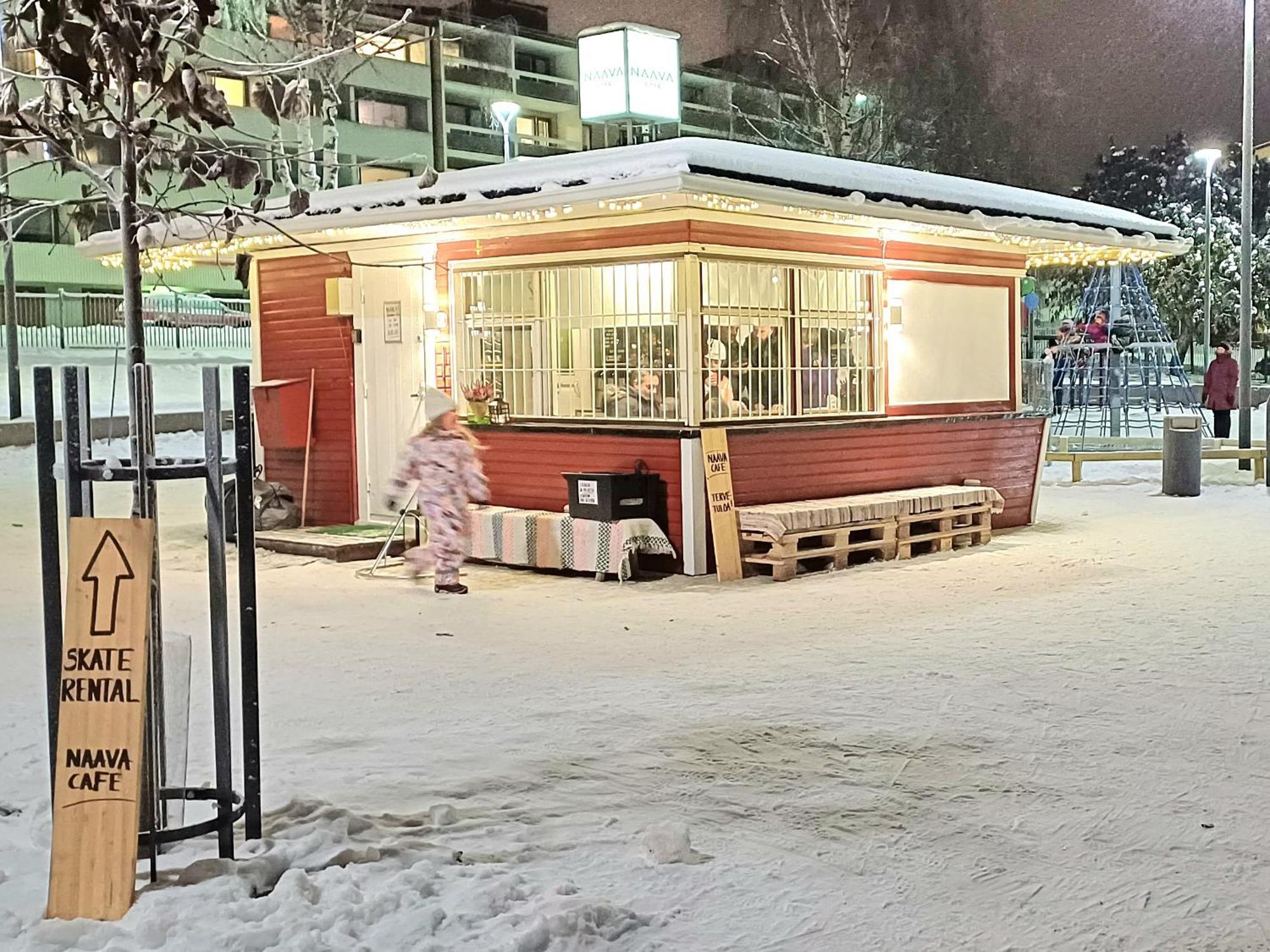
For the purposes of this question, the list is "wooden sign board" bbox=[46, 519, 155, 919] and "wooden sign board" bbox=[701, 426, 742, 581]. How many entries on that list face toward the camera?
2

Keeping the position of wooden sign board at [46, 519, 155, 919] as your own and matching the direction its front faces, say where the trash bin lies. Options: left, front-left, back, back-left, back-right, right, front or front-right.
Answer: back-left

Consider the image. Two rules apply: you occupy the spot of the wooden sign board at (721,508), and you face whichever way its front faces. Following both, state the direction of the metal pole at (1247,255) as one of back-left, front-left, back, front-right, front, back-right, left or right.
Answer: back-left

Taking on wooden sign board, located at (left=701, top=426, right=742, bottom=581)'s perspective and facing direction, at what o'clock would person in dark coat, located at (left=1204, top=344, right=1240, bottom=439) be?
The person in dark coat is roughly at 7 o'clock from the wooden sign board.

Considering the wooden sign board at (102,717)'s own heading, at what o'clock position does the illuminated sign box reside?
The illuminated sign box is roughly at 7 o'clock from the wooden sign board.

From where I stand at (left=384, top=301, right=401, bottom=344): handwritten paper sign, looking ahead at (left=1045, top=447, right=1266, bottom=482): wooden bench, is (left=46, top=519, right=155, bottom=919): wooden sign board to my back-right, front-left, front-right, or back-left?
back-right

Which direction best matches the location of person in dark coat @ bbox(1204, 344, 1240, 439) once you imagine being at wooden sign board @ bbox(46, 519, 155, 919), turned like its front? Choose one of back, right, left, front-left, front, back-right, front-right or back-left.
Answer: back-left

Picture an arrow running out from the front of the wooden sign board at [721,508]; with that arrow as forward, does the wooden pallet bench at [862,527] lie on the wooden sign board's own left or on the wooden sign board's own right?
on the wooden sign board's own left

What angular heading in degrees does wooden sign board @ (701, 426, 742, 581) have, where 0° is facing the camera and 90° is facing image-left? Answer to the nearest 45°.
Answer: approximately 0°

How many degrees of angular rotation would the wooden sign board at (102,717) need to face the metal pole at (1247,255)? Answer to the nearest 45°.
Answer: approximately 135° to its left
